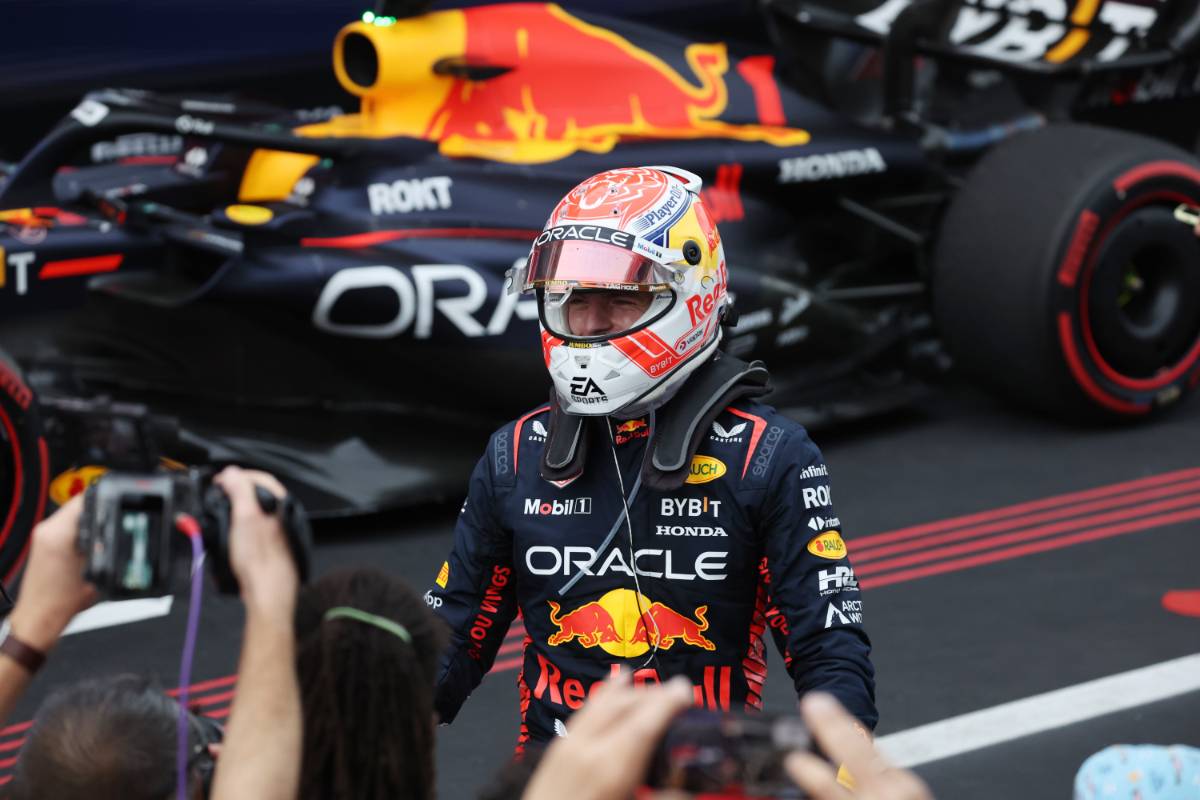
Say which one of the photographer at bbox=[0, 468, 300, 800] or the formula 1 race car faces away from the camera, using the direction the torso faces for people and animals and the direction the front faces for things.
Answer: the photographer

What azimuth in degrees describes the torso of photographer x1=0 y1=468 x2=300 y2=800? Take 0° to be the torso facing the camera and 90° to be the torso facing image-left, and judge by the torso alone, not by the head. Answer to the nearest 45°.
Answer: approximately 180°

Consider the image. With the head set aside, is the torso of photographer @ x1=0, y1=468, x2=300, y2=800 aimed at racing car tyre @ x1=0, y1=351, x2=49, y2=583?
yes

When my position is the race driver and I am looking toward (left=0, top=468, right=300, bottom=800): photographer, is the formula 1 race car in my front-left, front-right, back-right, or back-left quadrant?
back-right

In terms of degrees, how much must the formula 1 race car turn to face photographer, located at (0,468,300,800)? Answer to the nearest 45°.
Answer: approximately 45° to its left

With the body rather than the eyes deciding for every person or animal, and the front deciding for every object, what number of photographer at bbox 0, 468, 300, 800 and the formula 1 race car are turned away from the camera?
1

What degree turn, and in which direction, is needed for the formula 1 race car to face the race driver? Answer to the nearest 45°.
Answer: approximately 45° to its left

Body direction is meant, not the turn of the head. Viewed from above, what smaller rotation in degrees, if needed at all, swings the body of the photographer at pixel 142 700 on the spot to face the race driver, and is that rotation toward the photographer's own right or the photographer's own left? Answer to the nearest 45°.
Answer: approximately 45° to the photographer's own right

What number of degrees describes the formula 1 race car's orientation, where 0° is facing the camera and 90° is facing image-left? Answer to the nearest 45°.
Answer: approximately 45°
